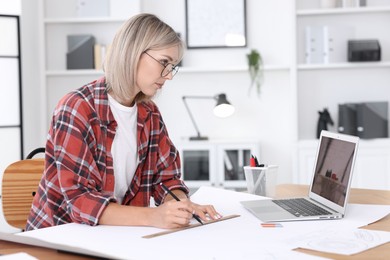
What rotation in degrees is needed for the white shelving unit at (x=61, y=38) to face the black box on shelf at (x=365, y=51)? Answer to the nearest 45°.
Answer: approximately 90° to its left

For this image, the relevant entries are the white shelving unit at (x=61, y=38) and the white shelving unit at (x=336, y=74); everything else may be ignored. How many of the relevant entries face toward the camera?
2

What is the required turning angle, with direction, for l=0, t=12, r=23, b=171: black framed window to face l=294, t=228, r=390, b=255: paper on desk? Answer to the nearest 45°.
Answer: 0° — it already faces it

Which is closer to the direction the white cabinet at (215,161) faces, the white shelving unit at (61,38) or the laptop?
the laptop

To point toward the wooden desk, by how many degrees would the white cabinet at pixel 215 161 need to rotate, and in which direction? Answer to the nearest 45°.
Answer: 0° — it already faces it

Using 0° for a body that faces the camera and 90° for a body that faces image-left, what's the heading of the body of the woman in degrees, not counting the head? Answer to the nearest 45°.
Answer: approximately 315°

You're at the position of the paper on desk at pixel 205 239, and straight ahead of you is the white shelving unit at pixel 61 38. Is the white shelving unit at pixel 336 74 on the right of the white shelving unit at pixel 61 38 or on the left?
right
